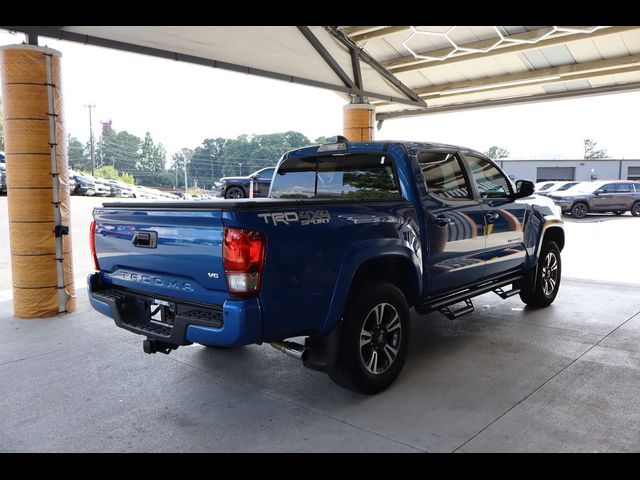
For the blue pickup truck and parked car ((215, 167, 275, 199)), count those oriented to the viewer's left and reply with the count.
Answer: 1

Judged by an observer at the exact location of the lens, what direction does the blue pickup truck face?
facing away from the viewer and to the right of the viewer

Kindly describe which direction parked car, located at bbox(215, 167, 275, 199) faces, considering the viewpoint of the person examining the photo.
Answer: facing to the left of the viewer

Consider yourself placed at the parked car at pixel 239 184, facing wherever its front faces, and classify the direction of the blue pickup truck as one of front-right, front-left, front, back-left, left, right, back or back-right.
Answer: left

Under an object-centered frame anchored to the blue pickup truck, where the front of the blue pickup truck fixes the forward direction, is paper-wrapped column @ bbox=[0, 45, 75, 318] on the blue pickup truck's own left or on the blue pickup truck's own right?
on the blue pickup truck's own left

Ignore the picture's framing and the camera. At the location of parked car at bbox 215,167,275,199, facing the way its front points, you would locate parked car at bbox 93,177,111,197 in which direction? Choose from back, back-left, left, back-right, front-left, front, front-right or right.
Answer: front-right

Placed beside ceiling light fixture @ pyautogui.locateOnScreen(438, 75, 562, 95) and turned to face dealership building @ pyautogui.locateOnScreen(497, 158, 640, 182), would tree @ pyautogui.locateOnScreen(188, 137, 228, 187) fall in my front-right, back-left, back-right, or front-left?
front-left

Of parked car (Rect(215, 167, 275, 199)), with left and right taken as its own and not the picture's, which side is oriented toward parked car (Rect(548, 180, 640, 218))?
back

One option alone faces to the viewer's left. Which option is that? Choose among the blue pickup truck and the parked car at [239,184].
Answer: the parked car

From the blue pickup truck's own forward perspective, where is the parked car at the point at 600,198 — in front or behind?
in front

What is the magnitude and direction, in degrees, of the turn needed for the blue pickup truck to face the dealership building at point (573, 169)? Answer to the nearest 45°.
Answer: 0° — it already faces it
